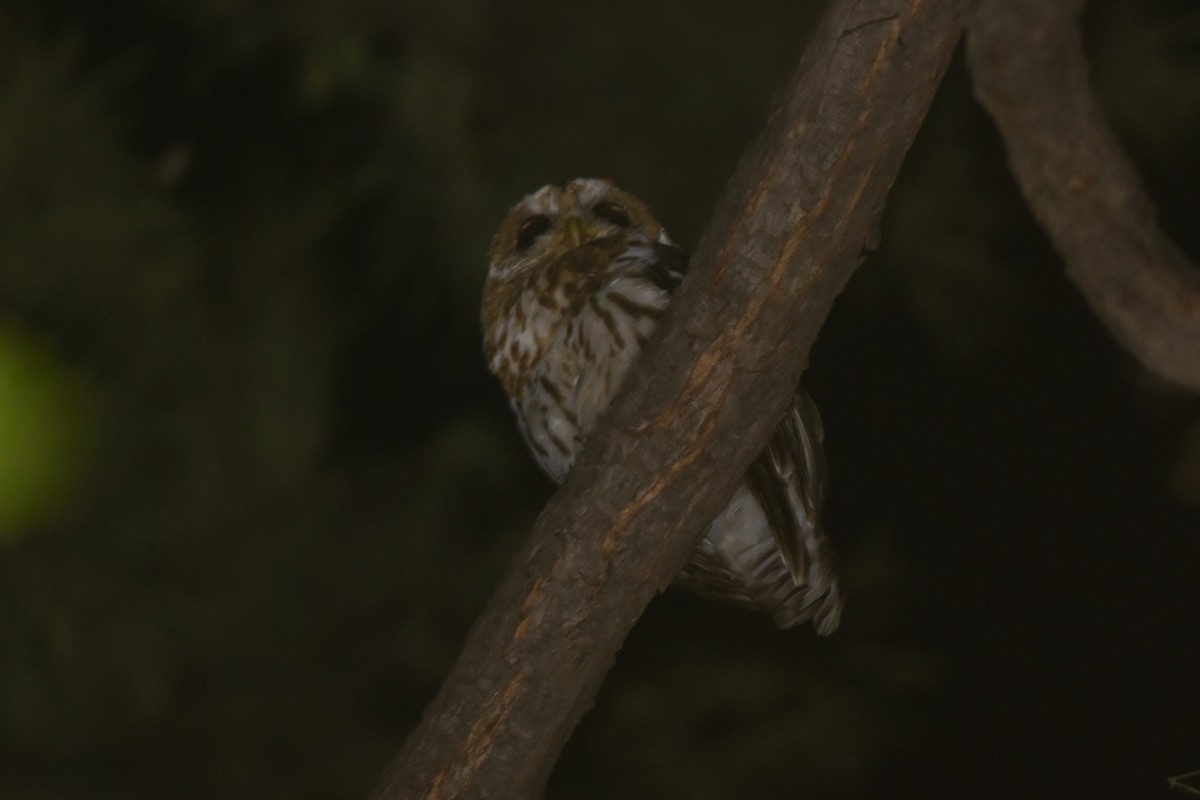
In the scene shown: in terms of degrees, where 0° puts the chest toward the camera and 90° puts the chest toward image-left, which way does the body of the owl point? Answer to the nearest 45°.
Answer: approximately 45°

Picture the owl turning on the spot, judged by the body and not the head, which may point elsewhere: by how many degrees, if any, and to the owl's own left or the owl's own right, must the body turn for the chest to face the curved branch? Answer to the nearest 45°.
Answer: approximately 135° to the owl's own left
